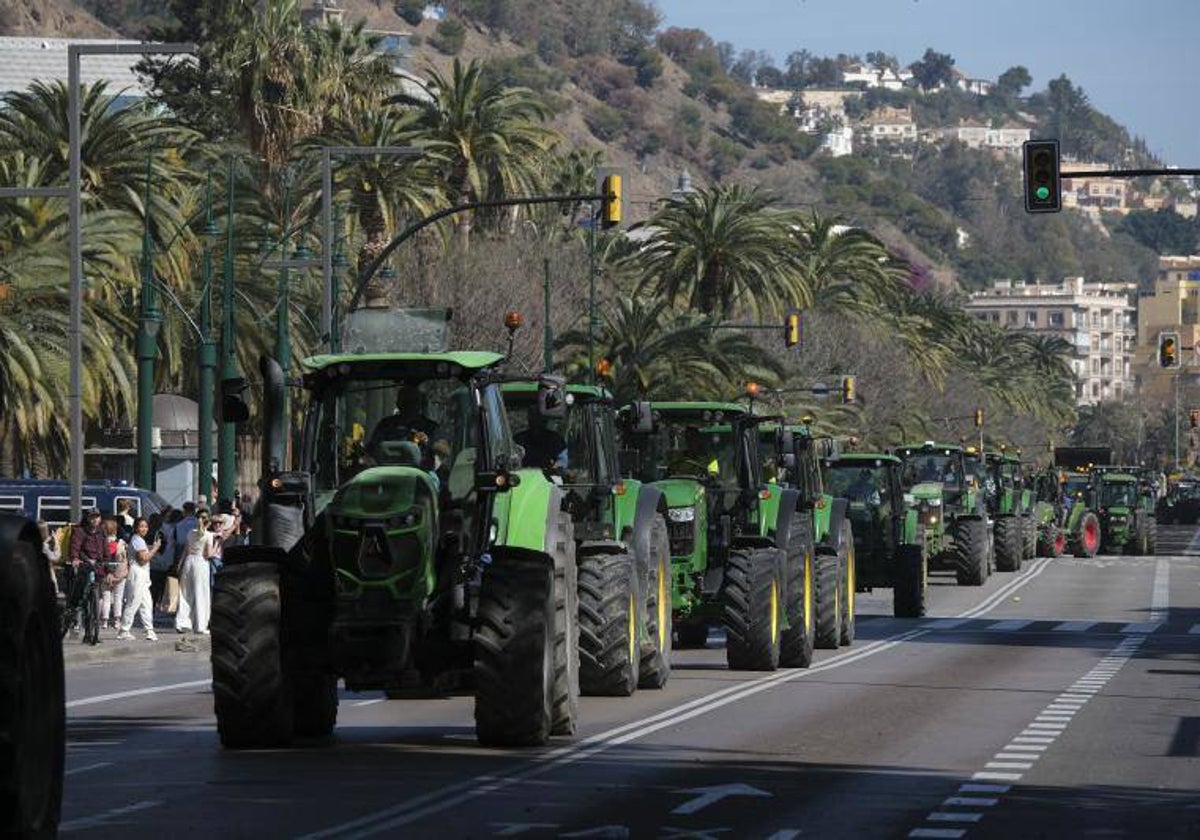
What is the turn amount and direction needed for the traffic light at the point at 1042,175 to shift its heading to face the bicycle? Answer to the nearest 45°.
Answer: approximately 90° to its right

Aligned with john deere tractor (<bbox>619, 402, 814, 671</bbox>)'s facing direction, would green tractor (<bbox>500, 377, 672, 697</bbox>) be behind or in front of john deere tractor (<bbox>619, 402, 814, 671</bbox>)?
in front

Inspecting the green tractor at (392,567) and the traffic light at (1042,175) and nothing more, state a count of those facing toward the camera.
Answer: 2

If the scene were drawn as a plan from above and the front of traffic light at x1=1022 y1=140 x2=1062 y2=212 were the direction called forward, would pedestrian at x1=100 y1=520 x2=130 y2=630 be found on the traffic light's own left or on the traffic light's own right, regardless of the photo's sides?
on the traffic light's own right

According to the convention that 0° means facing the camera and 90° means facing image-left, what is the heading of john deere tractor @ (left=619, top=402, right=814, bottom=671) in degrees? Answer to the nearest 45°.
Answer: approximately 45°

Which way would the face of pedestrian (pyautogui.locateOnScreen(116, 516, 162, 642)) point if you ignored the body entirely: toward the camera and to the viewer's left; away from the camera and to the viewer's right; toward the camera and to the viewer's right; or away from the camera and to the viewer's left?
toward the camera and to the viewer's right

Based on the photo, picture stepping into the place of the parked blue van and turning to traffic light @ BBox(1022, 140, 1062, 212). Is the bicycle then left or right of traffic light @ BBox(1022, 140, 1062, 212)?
right
